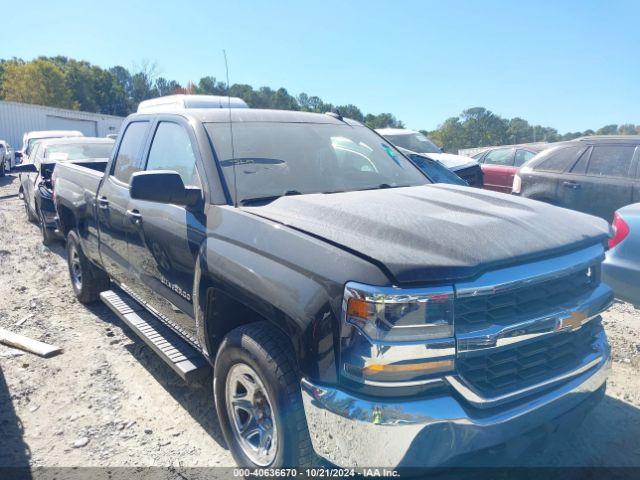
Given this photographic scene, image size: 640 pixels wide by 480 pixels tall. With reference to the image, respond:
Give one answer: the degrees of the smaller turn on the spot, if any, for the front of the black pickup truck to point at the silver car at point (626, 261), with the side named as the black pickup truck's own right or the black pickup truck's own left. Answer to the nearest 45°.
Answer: approximately 90° to the black pickup truck's own left

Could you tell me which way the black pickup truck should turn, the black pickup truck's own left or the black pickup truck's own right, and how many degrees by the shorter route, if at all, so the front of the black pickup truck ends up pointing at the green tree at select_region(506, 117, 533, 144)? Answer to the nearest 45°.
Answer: approximately 135° to the black pickup truck's own left

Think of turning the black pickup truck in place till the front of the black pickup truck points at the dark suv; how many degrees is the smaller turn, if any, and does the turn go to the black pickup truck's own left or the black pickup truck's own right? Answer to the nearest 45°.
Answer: approximately 90° to the black pickup truck's own left

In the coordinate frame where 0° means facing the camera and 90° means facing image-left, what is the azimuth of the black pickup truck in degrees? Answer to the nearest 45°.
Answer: approximately 315°
